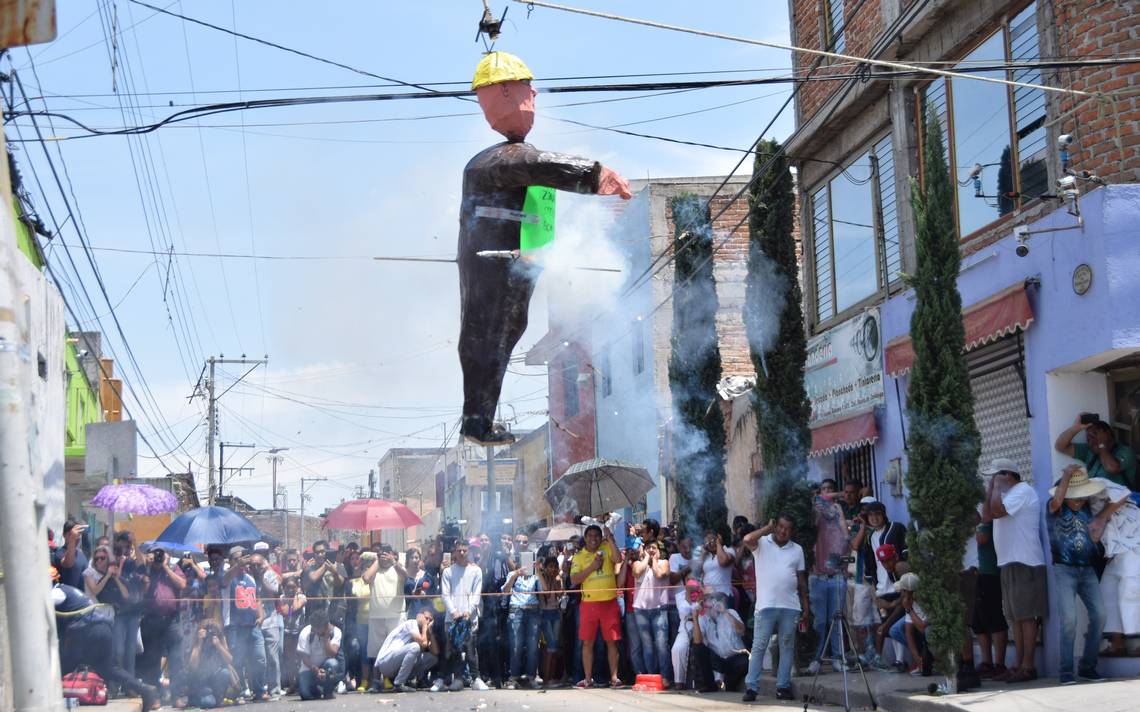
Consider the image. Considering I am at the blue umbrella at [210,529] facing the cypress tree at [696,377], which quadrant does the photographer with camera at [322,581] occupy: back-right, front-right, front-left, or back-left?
front-right

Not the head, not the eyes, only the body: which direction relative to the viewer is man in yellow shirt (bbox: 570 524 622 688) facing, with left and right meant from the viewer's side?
facing the viewer

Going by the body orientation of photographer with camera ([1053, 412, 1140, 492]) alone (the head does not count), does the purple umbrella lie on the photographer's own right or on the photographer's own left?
on the photographer's own right

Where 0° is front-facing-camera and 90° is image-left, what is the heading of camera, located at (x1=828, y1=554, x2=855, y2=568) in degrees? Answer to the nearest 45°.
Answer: approximately 90°

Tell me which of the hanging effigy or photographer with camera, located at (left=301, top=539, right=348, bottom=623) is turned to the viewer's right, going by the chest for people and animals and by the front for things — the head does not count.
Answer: the hanging effigy

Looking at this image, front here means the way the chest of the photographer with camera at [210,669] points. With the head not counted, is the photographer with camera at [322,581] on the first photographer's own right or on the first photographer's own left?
on the first photographer's own left

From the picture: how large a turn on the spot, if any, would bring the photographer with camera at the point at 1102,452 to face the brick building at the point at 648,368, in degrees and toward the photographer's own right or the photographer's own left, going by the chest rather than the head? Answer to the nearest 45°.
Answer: approximately 90° to the photographer's own right

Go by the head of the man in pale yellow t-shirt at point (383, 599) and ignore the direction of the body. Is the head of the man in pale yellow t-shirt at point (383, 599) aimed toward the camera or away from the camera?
toward the camera

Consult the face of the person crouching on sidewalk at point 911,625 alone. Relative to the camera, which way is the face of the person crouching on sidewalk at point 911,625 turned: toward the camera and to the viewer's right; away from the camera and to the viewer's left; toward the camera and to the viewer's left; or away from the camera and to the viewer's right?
toward the camera and to the viewer's left

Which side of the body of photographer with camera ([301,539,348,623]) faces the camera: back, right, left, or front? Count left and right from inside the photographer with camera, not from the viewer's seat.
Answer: front

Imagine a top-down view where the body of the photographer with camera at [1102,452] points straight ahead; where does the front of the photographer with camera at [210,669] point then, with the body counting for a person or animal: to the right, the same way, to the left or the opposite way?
to the left

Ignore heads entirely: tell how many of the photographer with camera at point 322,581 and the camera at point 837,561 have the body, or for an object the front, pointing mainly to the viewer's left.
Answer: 1

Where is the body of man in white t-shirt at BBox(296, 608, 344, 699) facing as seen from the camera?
toward the camera

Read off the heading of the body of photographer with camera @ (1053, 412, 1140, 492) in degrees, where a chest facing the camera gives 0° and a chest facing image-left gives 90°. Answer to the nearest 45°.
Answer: approximately 45°

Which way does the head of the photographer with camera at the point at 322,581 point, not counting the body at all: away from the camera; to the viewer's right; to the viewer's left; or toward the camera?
toward the camera

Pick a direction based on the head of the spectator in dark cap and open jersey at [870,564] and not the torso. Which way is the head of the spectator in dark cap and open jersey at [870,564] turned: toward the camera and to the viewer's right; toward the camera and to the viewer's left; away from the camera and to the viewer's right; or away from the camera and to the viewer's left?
toward the camera and to the viewer's left

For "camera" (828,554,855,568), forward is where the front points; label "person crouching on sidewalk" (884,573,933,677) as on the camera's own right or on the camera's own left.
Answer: on the camera's own left
